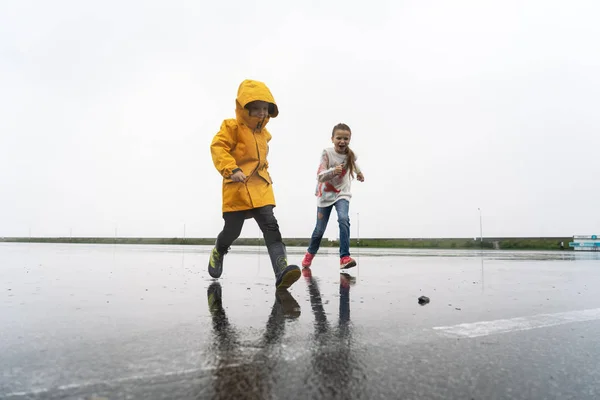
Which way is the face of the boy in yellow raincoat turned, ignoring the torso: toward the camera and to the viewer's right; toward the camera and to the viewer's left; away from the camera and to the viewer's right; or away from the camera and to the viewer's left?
toward the camera and to the viewer's right

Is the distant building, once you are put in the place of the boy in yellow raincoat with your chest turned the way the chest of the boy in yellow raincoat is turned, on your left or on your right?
on your left

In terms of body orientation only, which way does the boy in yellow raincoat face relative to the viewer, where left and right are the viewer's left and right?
facing the viewer and to the right of the viewer
